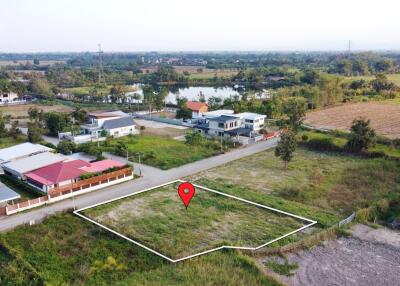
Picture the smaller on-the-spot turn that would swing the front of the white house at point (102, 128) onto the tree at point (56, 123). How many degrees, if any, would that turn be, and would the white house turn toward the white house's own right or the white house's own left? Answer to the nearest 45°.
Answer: approximately 45° to the white house's own right

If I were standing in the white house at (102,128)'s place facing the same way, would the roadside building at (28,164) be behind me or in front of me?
in front

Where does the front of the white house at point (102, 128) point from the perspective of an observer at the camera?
facing the viewer and to the left of the viewer

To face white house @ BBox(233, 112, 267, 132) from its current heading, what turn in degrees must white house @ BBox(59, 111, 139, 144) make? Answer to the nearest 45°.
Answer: approximately 135° to its left

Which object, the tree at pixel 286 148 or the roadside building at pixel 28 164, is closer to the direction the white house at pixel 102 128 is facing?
the roadside building

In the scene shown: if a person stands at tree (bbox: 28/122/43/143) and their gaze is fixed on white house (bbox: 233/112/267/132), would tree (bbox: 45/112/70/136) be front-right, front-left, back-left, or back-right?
front-left

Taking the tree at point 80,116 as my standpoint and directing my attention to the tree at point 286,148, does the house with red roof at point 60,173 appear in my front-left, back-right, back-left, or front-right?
front-right

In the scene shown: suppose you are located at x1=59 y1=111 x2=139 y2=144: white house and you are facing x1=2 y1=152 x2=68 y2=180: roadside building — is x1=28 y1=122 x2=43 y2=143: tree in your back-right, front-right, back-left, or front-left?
front-right

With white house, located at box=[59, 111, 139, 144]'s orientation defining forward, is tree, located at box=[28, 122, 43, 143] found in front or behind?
in front

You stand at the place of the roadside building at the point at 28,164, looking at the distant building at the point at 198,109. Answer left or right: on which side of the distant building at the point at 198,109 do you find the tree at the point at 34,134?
left

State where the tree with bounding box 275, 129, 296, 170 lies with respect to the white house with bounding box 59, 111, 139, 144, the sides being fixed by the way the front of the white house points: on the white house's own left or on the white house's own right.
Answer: on the white house's own left

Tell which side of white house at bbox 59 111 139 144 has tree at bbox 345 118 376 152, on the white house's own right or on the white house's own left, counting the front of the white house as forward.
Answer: on the white house's own left

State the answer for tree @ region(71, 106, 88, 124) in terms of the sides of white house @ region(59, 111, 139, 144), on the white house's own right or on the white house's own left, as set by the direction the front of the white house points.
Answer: on the white house's own right
